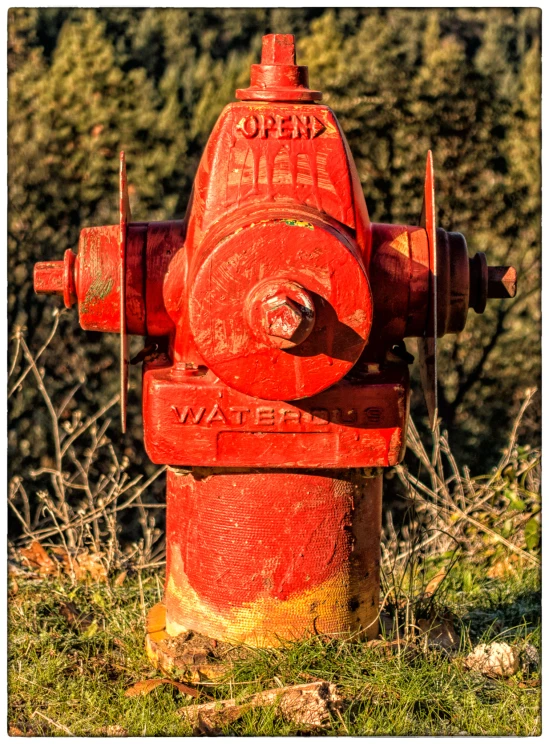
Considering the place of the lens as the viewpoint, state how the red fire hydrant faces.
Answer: facing the viewer

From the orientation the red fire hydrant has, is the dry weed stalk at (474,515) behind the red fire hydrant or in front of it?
behind

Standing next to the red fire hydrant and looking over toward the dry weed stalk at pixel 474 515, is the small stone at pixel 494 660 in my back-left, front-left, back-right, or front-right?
front-right
